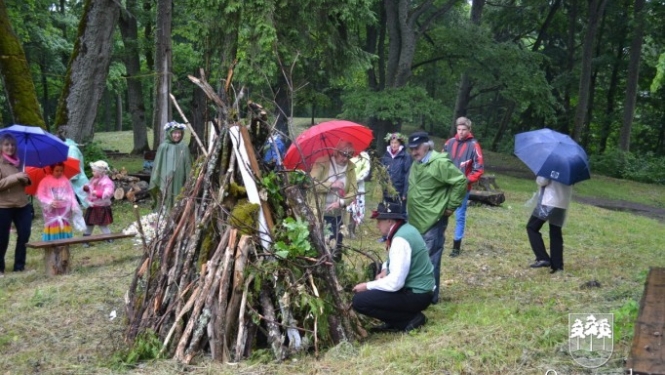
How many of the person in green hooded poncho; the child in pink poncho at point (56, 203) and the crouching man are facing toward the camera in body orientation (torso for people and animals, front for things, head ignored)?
2

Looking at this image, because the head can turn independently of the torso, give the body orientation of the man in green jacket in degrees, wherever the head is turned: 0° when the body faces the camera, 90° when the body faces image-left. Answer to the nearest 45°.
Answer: approximately 45°

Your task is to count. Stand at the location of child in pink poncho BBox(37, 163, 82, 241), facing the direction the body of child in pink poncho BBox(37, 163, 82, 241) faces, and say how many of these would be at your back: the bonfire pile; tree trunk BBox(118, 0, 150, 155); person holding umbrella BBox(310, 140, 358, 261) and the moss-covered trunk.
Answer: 2

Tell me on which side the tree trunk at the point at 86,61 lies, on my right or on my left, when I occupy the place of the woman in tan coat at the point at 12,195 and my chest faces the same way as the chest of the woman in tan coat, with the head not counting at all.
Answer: on my left

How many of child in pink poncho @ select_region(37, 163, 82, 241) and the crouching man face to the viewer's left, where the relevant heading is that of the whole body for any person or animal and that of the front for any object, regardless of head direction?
1

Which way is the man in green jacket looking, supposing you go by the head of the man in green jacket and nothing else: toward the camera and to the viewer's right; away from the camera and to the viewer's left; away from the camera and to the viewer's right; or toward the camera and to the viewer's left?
toward the camera and to the viewer's left

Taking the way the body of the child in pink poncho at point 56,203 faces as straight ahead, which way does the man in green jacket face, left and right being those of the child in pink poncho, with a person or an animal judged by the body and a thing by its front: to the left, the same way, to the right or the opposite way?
to the right

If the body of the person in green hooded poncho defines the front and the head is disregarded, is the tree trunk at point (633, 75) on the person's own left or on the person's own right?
on the person's own left

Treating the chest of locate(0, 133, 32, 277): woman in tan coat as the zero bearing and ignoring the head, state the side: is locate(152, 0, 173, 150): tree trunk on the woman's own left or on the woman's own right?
on the woman's own left

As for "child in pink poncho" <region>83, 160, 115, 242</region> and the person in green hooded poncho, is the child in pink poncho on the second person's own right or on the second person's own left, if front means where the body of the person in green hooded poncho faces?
on the second person's own right

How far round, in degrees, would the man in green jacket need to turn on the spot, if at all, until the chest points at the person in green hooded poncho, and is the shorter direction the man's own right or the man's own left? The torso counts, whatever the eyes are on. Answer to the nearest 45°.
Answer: approximately 90° to the man's own right

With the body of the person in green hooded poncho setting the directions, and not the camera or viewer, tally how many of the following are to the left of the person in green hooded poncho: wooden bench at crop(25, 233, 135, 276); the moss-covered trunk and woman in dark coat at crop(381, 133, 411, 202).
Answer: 1

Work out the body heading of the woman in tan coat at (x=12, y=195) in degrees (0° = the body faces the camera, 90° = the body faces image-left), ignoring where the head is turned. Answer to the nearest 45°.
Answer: approximately 315°

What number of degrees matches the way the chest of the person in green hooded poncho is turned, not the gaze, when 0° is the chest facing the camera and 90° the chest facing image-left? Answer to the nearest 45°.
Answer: approximately 0°
